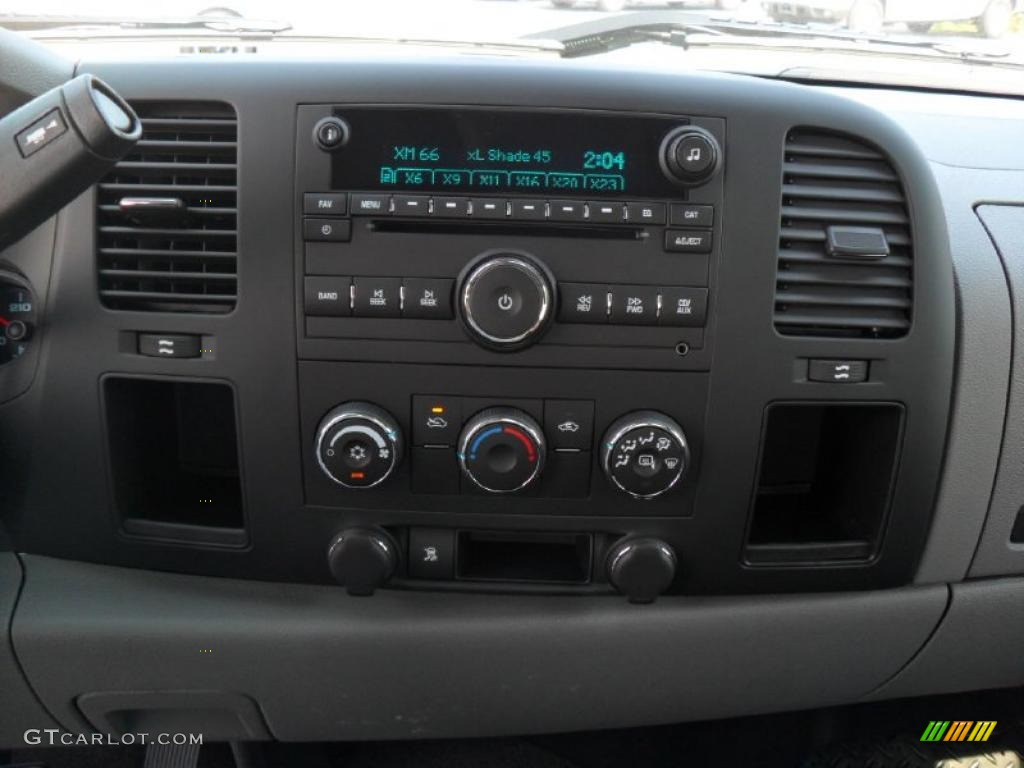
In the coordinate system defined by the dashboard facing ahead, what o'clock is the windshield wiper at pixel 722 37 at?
The windshield wiper is roughly at 7 o'clock from the dashboard.

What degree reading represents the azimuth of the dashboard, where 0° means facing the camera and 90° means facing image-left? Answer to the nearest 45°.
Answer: approximately 0°
